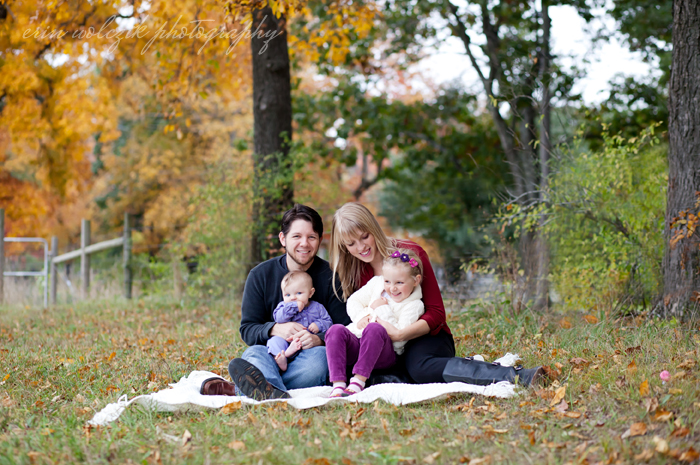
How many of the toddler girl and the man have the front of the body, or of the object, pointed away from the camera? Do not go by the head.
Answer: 0

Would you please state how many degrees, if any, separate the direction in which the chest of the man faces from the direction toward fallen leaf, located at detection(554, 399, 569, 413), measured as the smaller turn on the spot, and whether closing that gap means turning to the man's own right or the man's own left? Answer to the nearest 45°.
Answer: approximately 45° to the man's own left

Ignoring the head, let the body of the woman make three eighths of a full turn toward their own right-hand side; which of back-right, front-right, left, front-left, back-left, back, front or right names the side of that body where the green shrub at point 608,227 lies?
front-right

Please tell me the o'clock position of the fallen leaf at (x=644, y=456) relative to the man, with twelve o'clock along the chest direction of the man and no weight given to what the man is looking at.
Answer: The fallen leaf is roughly at 11 o'clock from the man.

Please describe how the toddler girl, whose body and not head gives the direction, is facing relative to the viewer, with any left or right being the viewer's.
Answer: facing the viewer and to the left of the viewer

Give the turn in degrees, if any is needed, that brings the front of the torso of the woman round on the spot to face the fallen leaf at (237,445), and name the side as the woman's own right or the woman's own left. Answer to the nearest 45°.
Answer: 0° — they already face it

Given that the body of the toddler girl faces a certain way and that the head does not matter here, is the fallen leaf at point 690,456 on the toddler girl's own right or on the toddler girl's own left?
on the toddler girl's own left

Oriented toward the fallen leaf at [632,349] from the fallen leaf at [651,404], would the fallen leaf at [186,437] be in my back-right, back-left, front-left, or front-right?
back-left

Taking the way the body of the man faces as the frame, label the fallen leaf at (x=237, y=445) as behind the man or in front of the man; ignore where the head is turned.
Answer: in front

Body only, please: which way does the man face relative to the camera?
toward the camera

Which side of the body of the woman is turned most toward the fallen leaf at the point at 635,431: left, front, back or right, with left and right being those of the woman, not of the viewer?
left
